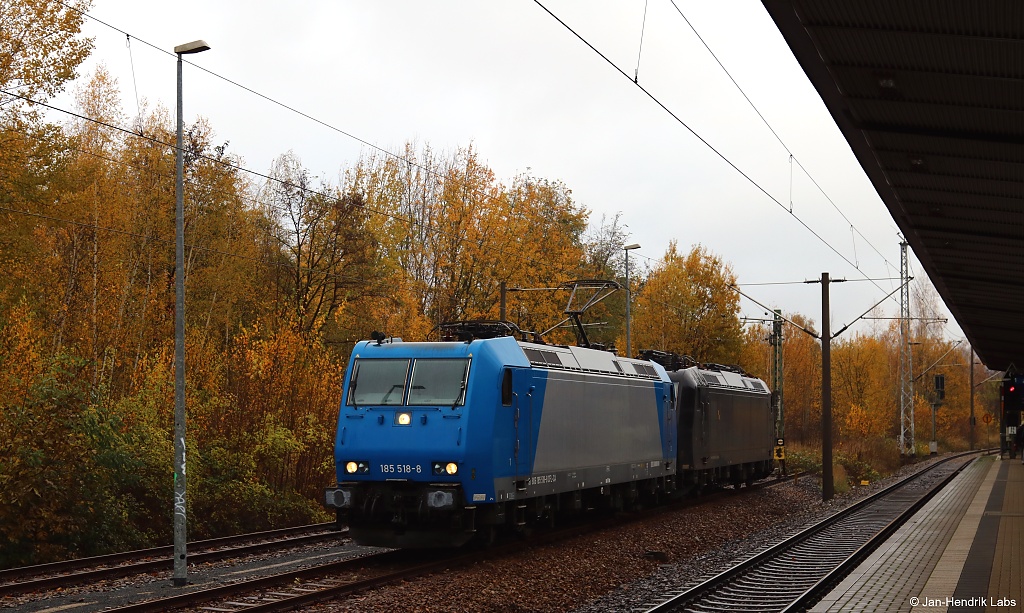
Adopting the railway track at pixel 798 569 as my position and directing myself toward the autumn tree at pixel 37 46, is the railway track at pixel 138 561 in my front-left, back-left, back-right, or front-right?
front-left

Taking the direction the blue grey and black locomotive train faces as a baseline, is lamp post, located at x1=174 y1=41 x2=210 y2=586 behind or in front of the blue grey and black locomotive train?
in front

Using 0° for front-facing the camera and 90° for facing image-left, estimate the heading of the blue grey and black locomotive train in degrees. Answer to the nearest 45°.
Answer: approximately 45°

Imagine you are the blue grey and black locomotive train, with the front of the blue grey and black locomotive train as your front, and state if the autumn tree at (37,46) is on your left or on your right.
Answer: on your right

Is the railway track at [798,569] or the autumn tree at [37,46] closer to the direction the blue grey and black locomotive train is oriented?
the autumn tree
